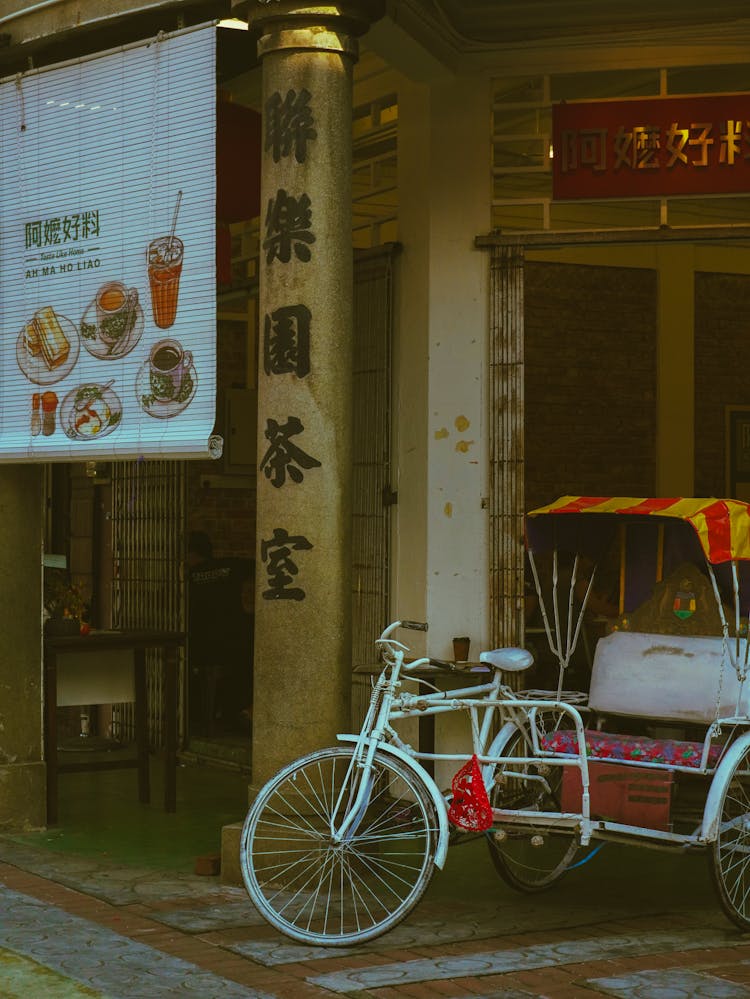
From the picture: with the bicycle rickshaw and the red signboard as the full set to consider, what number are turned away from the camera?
0

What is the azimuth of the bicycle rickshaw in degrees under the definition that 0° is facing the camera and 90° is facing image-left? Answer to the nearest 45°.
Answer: approximately 45°

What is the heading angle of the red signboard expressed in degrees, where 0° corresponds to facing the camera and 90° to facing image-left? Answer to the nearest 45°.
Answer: approximately 0°

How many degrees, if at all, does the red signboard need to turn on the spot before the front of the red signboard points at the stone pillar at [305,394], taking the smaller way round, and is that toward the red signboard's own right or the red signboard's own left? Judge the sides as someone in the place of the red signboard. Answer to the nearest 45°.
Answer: approximately 45° to the red signboard's own right

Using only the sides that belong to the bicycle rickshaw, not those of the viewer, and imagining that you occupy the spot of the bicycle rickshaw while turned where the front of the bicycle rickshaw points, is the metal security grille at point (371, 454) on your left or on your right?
on your right
